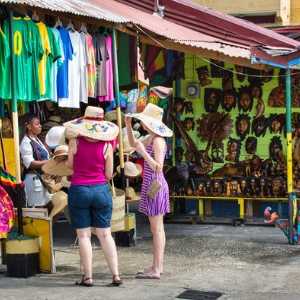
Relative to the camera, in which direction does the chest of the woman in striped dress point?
to the viewer's left

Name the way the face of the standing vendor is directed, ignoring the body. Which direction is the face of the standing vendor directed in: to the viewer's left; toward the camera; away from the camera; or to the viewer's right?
to the viewer's right

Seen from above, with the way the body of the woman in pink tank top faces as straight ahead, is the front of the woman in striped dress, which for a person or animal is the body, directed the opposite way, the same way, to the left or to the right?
to the left

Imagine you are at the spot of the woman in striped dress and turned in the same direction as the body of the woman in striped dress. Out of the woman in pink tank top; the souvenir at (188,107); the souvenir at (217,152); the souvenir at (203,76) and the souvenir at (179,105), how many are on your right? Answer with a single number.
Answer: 4

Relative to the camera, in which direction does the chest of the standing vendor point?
to the viewer's right

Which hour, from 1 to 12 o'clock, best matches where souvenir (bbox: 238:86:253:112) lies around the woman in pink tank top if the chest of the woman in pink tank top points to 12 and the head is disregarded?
The souvenir is roughly at 1 o'clock from the woman in pink tank top.

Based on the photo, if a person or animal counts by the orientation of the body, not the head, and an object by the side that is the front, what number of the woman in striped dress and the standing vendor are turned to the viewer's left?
1

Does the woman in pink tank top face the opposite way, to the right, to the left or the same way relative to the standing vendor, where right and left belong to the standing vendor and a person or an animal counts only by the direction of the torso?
to the left

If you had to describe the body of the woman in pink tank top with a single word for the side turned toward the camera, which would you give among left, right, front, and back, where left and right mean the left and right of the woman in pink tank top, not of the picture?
back

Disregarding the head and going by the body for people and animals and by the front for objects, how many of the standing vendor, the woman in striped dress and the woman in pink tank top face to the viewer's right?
1

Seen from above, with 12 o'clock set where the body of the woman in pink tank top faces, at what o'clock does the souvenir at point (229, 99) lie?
The souvenir is roughly at 1 o'clock from the woman in pink tank top.

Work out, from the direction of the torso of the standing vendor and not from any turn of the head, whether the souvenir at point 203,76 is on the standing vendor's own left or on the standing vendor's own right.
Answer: on the standing vendor's own left

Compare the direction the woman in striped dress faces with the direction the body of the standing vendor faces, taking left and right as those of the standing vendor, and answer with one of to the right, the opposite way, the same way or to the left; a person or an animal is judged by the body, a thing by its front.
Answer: the opposite way

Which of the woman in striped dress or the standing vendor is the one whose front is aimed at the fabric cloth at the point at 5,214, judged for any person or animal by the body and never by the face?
the woman in striped dress

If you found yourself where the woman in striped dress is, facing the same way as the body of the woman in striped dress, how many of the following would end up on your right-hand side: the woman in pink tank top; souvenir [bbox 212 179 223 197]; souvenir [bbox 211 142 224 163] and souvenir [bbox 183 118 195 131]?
3
